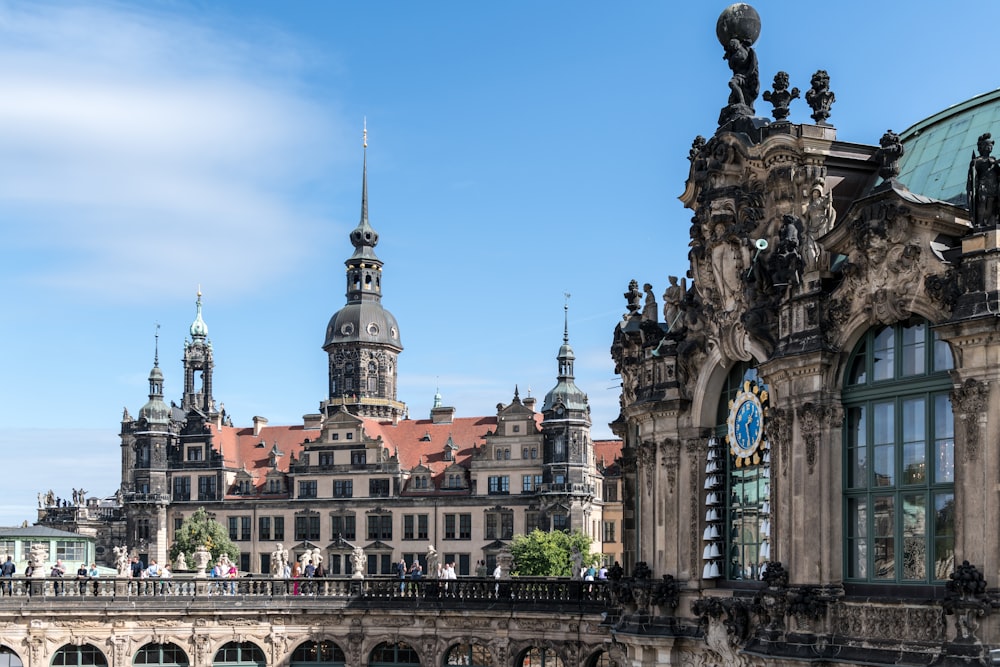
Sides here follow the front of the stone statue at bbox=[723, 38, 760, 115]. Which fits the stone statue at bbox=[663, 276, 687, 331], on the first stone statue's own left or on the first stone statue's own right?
on the first stone statue's own right

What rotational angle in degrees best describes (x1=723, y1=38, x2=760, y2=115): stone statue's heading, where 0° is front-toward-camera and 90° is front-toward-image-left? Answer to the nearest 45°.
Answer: approximately 45°

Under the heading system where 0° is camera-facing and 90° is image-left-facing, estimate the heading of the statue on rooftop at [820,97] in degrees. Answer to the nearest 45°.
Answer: approximately 0°
